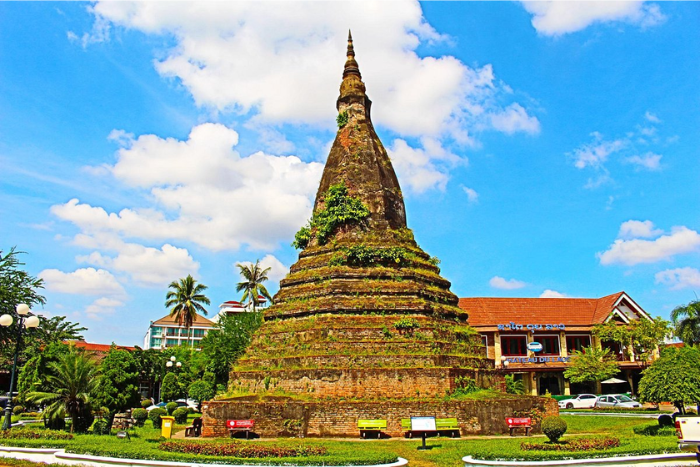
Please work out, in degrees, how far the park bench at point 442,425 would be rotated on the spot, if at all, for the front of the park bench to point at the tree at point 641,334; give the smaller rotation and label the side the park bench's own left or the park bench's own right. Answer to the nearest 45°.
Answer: approximately 135° to the park bench's own left

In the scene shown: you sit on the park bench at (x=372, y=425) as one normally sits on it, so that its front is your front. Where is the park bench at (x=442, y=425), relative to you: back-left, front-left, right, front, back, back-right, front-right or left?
left

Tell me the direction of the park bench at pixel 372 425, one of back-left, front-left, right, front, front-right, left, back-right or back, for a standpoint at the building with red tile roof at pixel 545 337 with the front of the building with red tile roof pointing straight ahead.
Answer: front

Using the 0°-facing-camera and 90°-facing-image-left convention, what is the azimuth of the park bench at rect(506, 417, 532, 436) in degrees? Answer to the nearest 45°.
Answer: approximately 0°

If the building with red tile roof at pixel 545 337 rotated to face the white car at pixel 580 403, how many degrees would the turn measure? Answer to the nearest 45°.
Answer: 0° — it already faces it

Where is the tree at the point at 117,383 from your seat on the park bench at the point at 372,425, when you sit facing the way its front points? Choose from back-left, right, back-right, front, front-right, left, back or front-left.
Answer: right

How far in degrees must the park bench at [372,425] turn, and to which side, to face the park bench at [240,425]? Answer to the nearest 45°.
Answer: approximately 90° to its right

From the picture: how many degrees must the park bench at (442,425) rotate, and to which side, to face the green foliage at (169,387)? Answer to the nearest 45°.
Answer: approximately 135° to its right

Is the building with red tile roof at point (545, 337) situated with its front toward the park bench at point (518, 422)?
yes

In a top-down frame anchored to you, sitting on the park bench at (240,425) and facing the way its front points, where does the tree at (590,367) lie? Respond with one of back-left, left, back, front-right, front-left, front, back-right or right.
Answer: back-left

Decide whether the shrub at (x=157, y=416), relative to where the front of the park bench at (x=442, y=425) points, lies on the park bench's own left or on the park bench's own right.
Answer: on the park bench's own right

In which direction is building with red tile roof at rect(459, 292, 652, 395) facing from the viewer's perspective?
toward the camera

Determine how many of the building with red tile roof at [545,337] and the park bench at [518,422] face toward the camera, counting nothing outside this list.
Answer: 2

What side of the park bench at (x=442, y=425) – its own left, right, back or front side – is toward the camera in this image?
front

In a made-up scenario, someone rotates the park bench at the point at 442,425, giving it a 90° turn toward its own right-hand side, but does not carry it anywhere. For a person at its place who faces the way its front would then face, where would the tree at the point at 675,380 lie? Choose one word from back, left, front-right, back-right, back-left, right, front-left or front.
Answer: back
